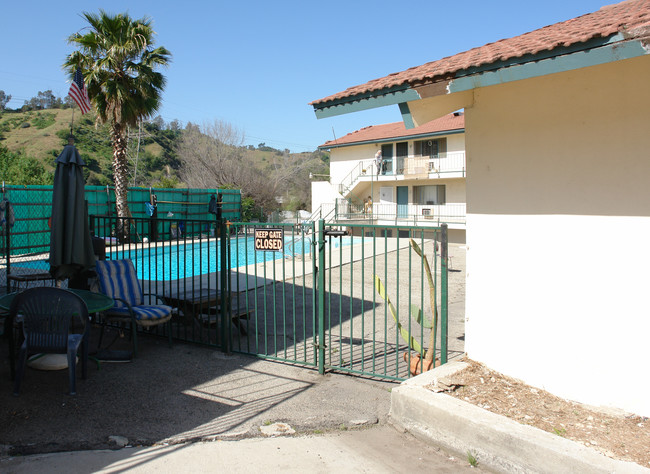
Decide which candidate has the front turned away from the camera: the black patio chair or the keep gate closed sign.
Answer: the black patio chair

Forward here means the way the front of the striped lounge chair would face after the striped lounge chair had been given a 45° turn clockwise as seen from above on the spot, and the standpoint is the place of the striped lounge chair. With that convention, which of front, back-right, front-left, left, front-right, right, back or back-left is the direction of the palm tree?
back

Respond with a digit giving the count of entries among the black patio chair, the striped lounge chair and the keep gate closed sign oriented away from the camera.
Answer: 1

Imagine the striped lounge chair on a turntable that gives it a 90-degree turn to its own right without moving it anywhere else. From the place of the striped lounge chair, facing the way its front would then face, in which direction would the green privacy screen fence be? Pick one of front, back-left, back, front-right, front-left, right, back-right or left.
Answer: back-right

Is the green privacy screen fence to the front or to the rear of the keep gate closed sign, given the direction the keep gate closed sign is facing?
to the rear

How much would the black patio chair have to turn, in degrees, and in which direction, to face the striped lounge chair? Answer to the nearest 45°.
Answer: approximately 45° to its right

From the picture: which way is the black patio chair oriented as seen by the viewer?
away from the camera

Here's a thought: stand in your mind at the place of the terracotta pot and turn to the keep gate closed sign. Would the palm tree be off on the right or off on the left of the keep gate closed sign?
right

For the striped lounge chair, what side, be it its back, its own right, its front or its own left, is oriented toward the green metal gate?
front

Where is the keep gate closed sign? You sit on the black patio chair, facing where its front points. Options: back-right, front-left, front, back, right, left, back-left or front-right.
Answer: right

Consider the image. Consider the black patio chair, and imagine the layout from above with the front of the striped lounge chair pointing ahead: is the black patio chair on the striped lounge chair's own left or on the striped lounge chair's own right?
on the striped lounge chair's own right

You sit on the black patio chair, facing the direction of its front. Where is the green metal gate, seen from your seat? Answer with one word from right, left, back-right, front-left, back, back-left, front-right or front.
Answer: right

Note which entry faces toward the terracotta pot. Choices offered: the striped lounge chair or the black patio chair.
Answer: the striped lounge chair

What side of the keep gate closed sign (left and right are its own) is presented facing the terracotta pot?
left

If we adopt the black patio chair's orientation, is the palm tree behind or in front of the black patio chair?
in front
